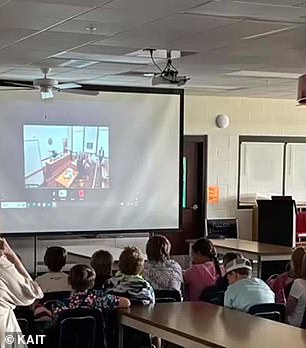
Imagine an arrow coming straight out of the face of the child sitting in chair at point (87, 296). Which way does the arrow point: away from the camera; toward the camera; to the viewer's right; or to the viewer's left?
away from the camera

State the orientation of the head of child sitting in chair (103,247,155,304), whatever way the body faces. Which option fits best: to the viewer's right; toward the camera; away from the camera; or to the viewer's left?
away from the camera

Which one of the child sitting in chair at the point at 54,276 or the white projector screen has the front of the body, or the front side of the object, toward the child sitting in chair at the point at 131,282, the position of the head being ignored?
the white projector screen

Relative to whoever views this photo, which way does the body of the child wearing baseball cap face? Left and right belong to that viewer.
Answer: facing away from the viewer and to the left of the viewer

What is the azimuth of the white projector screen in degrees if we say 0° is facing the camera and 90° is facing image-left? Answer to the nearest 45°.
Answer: approximately 0°

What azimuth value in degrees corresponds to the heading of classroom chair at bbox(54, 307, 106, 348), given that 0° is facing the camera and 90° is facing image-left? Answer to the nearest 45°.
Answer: approximately 180°

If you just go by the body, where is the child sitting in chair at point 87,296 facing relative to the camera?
away from the camera

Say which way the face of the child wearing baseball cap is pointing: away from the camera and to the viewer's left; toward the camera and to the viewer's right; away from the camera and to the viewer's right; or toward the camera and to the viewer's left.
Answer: away from the camera and to the viewer's left

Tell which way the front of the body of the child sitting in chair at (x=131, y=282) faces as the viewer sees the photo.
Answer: away from the camera

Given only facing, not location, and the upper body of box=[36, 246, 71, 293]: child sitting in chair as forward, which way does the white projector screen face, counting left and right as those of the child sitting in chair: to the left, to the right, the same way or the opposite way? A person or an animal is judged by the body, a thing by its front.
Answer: the opposite way

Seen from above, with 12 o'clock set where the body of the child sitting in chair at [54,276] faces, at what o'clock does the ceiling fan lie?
The ceiling fan is roughly at 12 o'clock from the child sitting in chair.

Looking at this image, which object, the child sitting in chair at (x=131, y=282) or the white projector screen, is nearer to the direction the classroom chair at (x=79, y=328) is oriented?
the white projector screen

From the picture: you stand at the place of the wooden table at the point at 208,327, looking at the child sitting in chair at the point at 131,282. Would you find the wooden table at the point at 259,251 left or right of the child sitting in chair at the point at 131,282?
right

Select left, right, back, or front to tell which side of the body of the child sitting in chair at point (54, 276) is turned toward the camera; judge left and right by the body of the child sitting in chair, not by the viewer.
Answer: back
